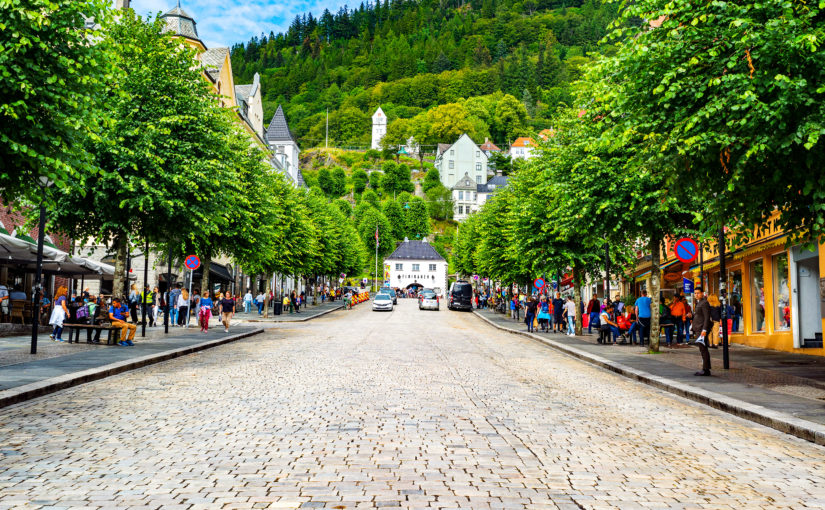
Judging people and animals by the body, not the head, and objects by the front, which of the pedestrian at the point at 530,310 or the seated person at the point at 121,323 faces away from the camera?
the pedestrian at the point at 530,310

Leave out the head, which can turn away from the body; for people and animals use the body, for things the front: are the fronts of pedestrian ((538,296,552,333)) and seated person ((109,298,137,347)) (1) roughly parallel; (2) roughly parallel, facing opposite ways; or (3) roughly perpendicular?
roughly perpendicular

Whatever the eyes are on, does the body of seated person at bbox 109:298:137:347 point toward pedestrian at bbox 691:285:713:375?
yes

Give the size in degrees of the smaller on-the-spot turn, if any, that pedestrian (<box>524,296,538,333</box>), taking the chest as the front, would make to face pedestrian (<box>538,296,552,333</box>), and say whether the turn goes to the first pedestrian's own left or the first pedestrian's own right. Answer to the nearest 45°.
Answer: approximately 90° to the first pedestrian's own right

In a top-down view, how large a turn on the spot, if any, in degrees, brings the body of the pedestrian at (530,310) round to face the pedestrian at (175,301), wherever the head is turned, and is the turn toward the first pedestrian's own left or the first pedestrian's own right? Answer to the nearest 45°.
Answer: approximately 90° to the first pedestrian's own left

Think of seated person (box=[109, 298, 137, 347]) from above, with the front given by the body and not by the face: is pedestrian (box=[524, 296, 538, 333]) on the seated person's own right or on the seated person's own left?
on the seated person's own left

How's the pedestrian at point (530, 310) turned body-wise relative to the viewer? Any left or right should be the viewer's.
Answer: facing away from the viewer

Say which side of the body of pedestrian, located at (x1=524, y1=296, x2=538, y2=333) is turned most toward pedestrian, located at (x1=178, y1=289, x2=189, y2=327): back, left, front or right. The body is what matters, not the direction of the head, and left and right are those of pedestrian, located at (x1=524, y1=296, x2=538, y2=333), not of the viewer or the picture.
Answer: left

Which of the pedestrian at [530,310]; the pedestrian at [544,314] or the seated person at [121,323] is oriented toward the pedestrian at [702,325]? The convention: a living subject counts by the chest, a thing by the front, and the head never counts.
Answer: the seated person at [121,323]
